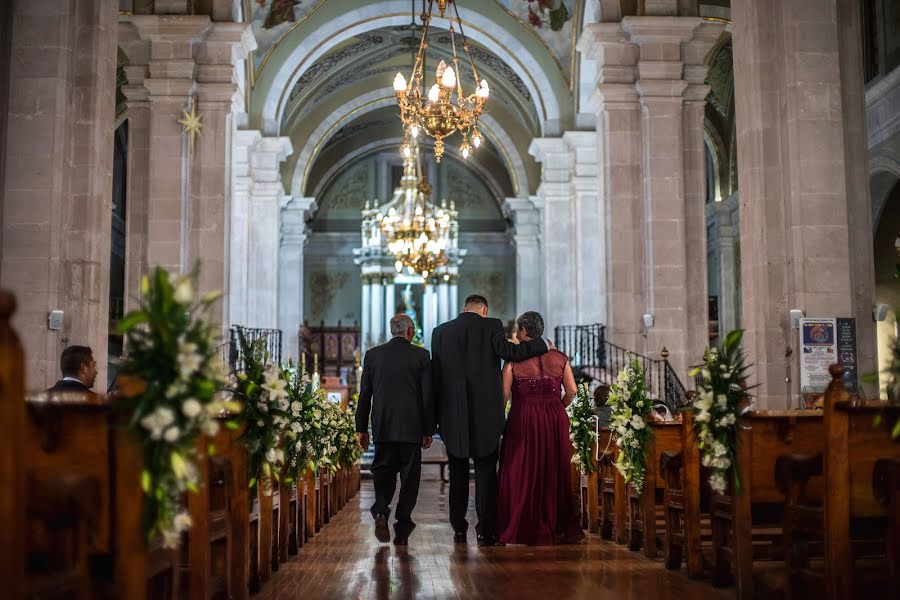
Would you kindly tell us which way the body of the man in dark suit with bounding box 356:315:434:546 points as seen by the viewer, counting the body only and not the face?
away from the camera

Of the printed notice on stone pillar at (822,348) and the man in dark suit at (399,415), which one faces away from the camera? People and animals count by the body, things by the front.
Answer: the man in dark suit

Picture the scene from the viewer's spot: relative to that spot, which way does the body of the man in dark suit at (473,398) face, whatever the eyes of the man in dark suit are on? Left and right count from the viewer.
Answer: facing away from the viewer

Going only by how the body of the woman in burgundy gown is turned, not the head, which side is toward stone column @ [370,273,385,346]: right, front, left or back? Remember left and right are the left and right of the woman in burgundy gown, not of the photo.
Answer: front

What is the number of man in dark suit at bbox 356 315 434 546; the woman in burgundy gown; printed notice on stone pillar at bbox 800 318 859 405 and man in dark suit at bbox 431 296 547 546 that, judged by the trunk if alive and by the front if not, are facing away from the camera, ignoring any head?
3

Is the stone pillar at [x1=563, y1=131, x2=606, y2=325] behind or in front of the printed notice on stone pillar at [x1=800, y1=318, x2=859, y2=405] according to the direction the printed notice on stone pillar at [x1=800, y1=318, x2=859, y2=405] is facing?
behind

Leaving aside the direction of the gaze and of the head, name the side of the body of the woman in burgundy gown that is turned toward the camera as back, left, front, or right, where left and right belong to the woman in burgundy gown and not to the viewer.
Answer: back

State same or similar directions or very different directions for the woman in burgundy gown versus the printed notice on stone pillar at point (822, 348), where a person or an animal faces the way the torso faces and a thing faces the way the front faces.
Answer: very different directions

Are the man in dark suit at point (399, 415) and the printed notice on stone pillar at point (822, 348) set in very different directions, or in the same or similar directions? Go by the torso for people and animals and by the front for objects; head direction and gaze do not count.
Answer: very different directions

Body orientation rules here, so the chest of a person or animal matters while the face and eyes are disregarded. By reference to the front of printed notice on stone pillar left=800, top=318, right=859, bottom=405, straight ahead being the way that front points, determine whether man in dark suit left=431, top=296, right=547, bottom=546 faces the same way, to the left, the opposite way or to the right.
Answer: the opposite way

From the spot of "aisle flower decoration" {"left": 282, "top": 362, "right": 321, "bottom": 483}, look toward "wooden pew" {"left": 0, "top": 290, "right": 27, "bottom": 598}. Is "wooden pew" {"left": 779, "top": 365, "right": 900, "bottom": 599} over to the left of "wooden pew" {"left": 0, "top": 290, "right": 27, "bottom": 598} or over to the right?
left

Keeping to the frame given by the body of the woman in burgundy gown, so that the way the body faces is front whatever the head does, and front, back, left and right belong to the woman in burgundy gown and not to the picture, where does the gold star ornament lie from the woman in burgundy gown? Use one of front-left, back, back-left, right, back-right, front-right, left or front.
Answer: front-left

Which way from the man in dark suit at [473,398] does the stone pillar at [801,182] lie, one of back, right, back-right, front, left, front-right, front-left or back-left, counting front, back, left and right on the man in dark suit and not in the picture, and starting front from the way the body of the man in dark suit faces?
front-right

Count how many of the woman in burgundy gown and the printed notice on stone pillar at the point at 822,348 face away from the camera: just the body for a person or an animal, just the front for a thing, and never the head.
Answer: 1
